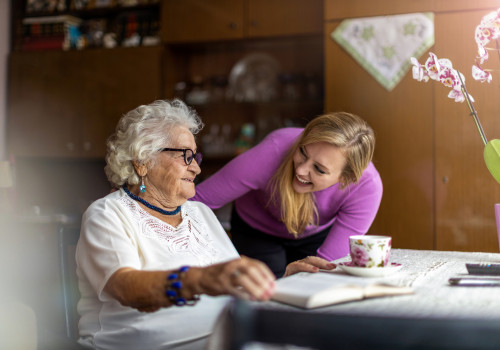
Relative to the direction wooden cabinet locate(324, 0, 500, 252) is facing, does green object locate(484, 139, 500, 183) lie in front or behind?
in front

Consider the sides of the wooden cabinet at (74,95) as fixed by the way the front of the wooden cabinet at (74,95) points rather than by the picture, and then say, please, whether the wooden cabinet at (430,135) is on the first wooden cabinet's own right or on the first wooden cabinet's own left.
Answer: on the first wooden cabinet's own left

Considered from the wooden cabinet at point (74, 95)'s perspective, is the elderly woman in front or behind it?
in front

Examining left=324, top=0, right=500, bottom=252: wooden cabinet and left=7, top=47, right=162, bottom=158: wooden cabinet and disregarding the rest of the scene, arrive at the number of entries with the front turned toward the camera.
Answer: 2

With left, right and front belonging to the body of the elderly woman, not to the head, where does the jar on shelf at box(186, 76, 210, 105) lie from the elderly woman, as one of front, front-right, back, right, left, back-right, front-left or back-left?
back-left

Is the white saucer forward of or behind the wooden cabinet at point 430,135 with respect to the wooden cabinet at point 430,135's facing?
forward

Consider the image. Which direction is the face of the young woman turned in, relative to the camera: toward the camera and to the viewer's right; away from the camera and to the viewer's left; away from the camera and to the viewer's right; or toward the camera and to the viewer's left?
toward the camera and to the viewer's left

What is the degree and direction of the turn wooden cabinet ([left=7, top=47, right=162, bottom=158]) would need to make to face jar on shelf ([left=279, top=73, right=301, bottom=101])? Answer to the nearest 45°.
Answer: approximately 45° to its left

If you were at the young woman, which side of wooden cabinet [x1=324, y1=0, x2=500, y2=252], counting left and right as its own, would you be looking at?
front

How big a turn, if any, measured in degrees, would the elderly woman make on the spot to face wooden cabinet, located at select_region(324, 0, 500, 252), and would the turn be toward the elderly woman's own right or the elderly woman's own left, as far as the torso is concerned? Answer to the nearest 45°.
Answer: approximately 90° to the elderly woman's own left

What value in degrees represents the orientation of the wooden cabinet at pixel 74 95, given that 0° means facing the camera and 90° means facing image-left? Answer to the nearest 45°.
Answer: approximately 0°

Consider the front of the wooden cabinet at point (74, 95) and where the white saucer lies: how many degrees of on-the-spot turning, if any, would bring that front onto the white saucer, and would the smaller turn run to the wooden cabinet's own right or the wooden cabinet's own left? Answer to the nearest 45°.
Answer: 0° — it already faces it
